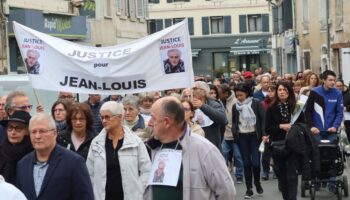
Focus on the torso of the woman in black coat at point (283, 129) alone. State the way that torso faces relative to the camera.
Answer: toward the camera

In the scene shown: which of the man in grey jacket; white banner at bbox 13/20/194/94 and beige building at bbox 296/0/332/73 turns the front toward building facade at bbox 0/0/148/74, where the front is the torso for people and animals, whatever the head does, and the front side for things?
the beige building

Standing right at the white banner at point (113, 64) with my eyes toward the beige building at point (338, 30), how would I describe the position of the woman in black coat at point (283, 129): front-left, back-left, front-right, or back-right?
front-right

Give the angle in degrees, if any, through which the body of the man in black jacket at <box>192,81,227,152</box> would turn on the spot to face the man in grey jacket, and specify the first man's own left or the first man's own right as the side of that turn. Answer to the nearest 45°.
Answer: approximately 45° to the first man's own left

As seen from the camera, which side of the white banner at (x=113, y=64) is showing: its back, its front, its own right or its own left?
front

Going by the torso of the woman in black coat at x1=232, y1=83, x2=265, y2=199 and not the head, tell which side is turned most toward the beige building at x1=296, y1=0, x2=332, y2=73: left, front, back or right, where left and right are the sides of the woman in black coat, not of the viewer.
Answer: back

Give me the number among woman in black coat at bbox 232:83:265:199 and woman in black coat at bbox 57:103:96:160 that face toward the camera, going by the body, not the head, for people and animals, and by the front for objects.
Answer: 2

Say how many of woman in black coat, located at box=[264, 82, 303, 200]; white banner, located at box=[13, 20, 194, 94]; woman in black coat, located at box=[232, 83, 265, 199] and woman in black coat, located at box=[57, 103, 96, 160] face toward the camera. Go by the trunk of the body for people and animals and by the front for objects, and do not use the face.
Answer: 4

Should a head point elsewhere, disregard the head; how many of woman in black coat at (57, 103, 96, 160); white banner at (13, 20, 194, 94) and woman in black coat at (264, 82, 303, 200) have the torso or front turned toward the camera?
3

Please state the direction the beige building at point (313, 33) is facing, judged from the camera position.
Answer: facing the viewer and to the left of the viewer

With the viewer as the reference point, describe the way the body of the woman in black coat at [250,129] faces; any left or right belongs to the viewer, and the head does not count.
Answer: facing the viewer

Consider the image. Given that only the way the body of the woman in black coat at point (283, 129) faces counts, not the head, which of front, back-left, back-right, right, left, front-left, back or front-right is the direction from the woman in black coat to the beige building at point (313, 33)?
back

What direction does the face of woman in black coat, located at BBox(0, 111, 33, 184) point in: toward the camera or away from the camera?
toward the camera

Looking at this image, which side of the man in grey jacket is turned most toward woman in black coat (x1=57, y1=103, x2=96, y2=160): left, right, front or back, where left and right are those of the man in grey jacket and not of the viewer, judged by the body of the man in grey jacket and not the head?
right

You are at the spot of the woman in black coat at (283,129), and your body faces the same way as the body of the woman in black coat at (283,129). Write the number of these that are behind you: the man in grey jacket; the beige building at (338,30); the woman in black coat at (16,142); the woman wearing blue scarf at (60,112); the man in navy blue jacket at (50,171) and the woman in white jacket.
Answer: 1

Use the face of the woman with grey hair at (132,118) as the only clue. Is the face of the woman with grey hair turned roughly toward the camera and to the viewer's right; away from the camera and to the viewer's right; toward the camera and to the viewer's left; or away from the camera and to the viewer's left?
toward the camera and to the viewer's left
